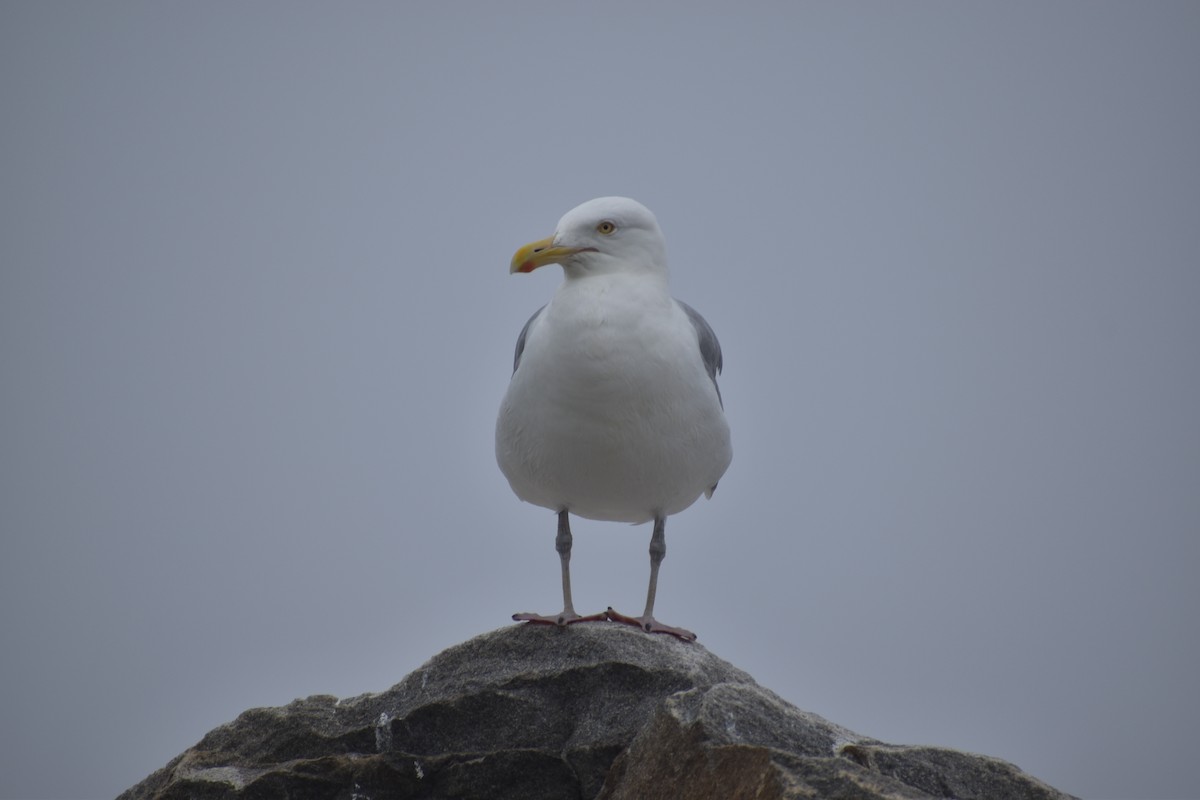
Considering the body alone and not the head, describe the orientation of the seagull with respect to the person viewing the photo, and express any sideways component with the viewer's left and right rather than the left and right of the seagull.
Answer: facing the viewer
